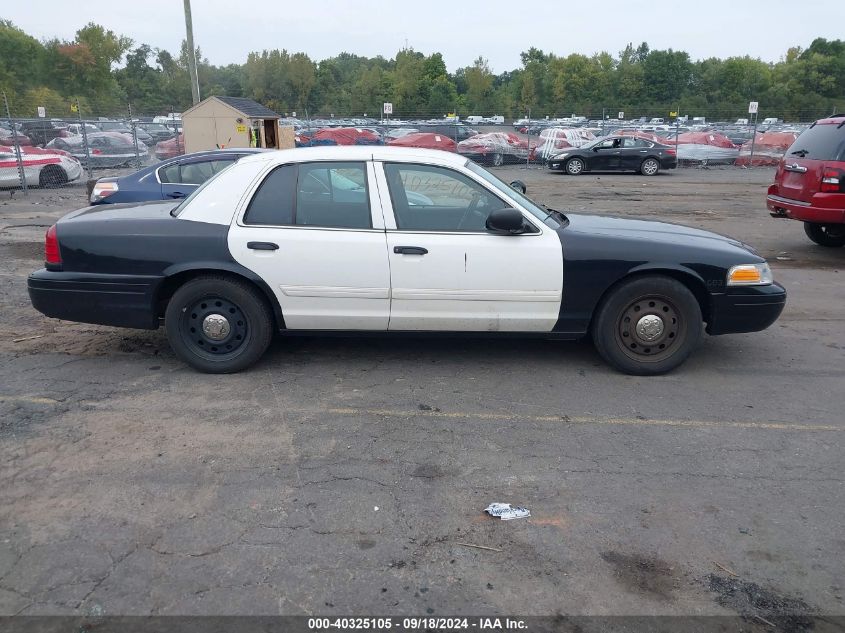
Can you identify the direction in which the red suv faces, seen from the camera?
facing away from the viewer and to the right of the viewer

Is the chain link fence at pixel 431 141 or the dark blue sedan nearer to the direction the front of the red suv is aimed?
the chain link fence

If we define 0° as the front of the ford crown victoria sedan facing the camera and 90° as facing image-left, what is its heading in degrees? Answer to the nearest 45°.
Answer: approximately 270°

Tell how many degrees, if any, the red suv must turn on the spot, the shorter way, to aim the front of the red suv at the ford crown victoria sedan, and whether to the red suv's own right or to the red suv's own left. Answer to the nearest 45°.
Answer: approximately 180°

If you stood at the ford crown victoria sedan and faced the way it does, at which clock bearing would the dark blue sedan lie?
The dark blue sedan is roughly at 8 o'clock from the ford crown victoria sedan.

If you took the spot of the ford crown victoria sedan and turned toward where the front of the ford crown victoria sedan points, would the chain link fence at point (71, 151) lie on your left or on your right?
on your left
